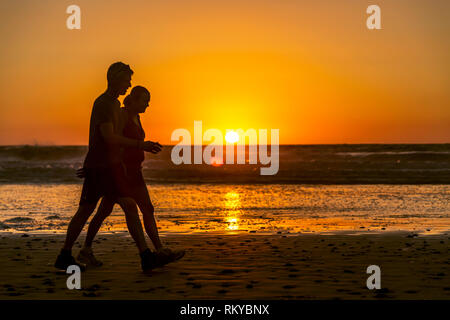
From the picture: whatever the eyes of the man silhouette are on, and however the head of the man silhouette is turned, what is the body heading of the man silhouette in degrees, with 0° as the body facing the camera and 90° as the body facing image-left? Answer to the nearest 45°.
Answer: approximately 270°

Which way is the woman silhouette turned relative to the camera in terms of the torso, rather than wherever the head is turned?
to the viewer's right

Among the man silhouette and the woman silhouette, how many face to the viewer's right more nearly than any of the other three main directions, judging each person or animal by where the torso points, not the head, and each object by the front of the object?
2
